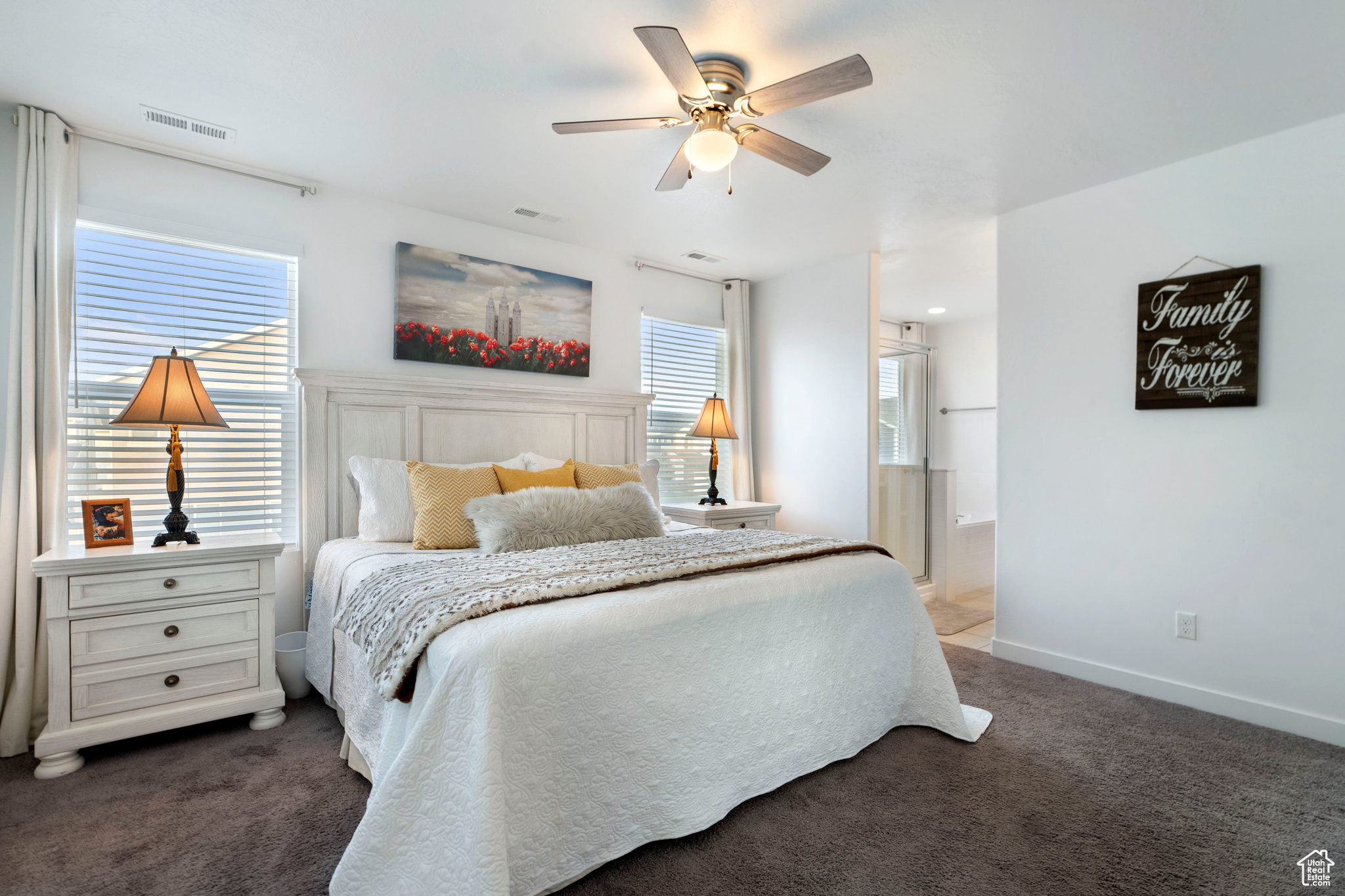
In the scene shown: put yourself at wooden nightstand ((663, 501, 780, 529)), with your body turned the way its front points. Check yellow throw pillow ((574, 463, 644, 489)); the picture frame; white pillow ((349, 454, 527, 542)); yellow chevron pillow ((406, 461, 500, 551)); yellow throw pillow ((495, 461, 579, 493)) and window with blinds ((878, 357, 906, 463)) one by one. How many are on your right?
5

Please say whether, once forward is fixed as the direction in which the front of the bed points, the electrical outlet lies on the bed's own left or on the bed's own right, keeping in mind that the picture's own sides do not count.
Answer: on the bed's own left

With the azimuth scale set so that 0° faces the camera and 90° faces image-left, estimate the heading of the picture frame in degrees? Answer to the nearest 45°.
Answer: approximately 0°

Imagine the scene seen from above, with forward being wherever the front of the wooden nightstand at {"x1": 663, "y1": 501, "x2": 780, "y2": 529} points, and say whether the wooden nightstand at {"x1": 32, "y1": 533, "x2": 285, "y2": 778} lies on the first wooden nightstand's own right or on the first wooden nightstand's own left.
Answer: on the first wooden nightstand's own right

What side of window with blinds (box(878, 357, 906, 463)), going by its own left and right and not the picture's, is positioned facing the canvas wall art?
right

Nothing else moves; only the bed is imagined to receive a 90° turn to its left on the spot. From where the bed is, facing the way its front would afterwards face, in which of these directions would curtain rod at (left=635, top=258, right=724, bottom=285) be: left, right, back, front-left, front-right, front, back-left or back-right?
front-left

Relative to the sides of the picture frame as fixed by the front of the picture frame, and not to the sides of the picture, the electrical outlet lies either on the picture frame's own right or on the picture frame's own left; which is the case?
on the picture frame's own left

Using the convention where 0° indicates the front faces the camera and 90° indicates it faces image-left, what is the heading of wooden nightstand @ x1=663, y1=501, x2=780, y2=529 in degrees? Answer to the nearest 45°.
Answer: approximately 315°

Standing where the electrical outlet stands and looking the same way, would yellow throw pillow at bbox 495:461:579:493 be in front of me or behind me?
in front

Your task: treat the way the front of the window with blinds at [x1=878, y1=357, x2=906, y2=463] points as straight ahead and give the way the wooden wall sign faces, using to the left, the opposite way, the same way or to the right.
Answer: to the right

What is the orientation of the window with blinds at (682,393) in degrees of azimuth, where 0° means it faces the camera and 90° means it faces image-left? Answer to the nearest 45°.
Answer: approximately 315°
